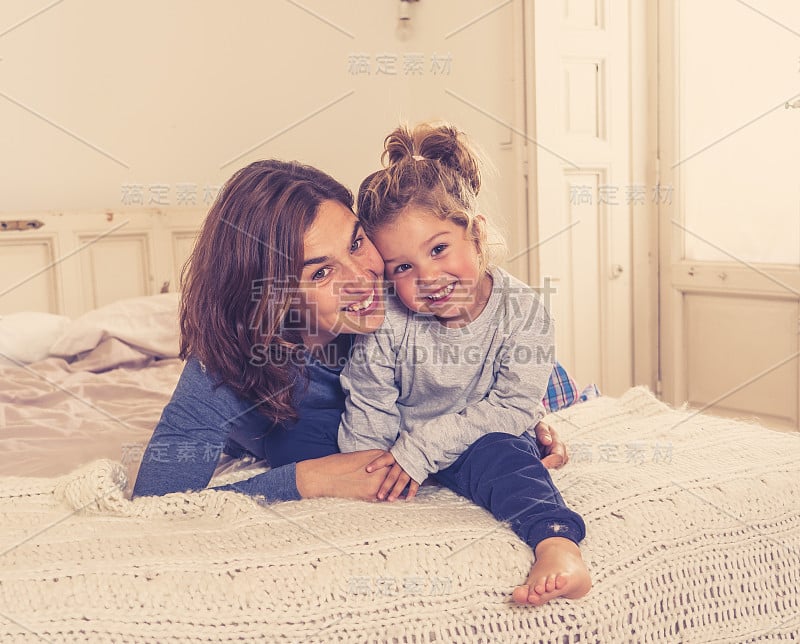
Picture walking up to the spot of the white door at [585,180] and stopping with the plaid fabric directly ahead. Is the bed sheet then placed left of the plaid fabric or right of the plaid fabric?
right

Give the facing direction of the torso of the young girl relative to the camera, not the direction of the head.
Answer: toward the camera

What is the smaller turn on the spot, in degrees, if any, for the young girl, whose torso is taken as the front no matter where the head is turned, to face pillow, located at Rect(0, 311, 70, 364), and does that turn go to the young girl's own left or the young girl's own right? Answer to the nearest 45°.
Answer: approximately 135° to the young girl's own right

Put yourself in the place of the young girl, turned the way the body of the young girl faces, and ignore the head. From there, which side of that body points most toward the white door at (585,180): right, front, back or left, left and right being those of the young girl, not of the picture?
back

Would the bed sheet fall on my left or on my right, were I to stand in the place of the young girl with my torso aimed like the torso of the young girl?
on my right
